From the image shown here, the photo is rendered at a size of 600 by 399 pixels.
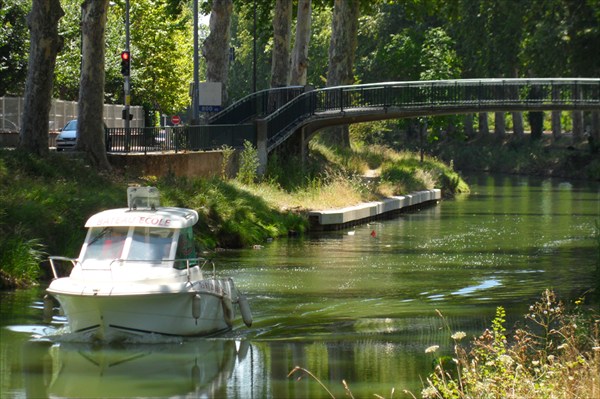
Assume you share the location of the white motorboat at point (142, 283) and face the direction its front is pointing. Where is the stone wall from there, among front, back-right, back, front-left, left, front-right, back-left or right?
back-right

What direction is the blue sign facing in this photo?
toward the camera

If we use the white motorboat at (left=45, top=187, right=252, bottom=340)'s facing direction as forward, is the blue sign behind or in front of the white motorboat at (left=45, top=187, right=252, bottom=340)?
behind

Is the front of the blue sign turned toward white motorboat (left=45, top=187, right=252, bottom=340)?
yes

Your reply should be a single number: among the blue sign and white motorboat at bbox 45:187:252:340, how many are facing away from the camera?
0

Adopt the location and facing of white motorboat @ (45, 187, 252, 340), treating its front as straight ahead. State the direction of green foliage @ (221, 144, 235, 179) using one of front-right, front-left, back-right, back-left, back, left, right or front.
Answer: back-right

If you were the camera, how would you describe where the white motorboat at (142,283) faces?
facing the viewer and to the left of the viewer

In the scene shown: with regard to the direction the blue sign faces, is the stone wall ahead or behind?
ahead

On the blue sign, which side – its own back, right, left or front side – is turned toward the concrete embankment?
left
